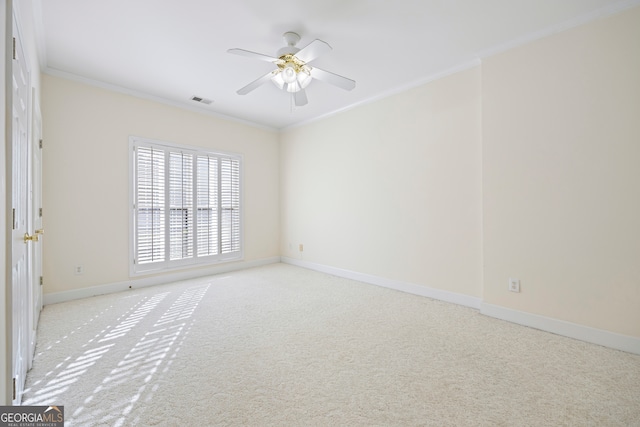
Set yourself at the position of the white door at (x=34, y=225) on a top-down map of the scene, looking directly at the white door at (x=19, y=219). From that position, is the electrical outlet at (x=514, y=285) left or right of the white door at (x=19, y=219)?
left

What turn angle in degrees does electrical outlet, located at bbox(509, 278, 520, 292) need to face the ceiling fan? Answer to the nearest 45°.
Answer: approximately 45° to its right

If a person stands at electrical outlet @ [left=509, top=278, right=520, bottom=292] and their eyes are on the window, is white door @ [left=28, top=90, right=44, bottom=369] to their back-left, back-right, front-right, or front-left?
front-left

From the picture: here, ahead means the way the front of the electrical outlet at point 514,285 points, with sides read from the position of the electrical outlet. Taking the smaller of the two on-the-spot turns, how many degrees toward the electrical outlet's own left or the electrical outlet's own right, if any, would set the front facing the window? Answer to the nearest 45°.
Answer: approximately 90° to the electrical outlet's own right

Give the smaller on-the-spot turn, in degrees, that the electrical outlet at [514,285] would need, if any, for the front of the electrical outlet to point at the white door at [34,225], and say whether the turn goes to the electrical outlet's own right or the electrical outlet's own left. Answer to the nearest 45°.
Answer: approximately 45° to the electrical outlet's own right

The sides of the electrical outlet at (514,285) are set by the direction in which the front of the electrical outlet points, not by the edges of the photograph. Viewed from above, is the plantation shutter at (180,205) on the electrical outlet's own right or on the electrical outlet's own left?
on the electrical outlet's own right

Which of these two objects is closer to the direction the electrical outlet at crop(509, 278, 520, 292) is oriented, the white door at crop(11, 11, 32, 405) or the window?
the white door

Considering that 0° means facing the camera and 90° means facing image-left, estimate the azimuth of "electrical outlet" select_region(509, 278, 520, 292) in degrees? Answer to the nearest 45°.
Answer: approximately 0°

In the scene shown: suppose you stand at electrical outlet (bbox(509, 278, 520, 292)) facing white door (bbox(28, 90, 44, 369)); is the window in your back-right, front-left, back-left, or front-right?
front-right

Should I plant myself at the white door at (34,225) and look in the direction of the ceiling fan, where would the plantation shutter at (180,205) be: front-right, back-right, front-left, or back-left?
front-left
